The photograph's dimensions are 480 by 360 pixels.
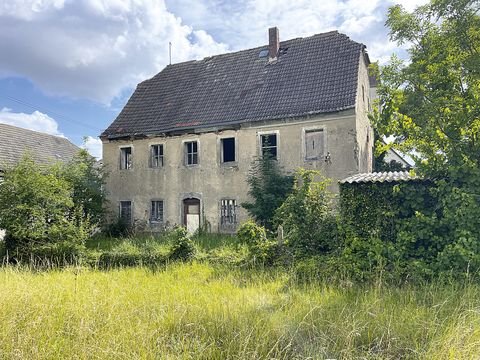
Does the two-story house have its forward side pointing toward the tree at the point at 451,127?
no

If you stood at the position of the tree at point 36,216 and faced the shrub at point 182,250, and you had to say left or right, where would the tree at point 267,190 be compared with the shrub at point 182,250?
left

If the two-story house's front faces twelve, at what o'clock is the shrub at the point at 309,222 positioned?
The shrub is roughly at 10 o'clock from the two-story house.

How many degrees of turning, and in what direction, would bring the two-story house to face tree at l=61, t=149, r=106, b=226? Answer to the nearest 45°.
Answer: approximately 45° to its right

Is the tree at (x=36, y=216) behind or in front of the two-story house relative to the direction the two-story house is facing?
in front

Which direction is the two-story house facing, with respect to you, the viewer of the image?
facing the viewer and to the left of the viewer
